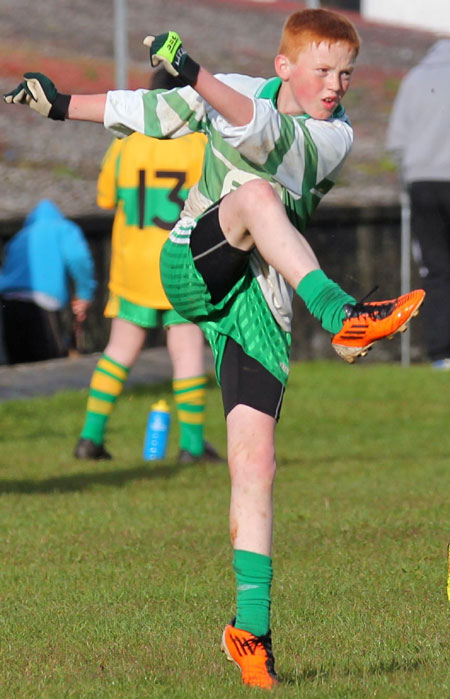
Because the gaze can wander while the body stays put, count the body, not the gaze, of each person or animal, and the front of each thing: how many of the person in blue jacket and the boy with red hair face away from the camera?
1

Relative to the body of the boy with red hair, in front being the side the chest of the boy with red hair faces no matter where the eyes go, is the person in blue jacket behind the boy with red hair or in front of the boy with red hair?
behind

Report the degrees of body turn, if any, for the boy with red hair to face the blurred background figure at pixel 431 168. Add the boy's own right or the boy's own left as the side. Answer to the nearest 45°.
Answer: approximately 135° to the boy's own left

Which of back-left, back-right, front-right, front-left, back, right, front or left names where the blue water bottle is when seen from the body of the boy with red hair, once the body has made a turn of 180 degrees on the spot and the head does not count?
front-right

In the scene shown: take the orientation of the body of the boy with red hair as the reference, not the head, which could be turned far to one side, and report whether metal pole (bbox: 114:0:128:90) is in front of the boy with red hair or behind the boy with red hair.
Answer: behind

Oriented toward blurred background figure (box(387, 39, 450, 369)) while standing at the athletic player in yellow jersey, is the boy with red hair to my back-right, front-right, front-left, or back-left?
back-right

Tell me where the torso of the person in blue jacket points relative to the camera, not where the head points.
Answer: away from the camera

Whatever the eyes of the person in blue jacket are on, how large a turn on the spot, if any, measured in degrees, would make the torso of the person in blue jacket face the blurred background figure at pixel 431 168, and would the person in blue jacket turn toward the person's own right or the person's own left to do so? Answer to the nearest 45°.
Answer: approximately 90° to the person's own right

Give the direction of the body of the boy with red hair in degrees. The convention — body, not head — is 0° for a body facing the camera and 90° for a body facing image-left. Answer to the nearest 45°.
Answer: approximately 315°
